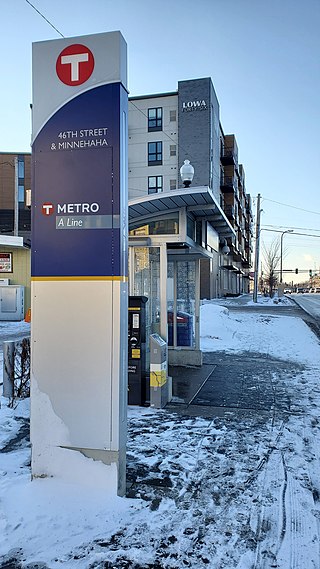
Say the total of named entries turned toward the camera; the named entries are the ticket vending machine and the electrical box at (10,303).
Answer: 2

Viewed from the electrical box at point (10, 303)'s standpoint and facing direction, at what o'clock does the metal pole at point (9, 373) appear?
The metal pole is roughly at 12 o'clock from the electrical box.

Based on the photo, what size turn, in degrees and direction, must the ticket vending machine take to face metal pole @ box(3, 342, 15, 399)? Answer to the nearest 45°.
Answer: approximately 90° to its right
